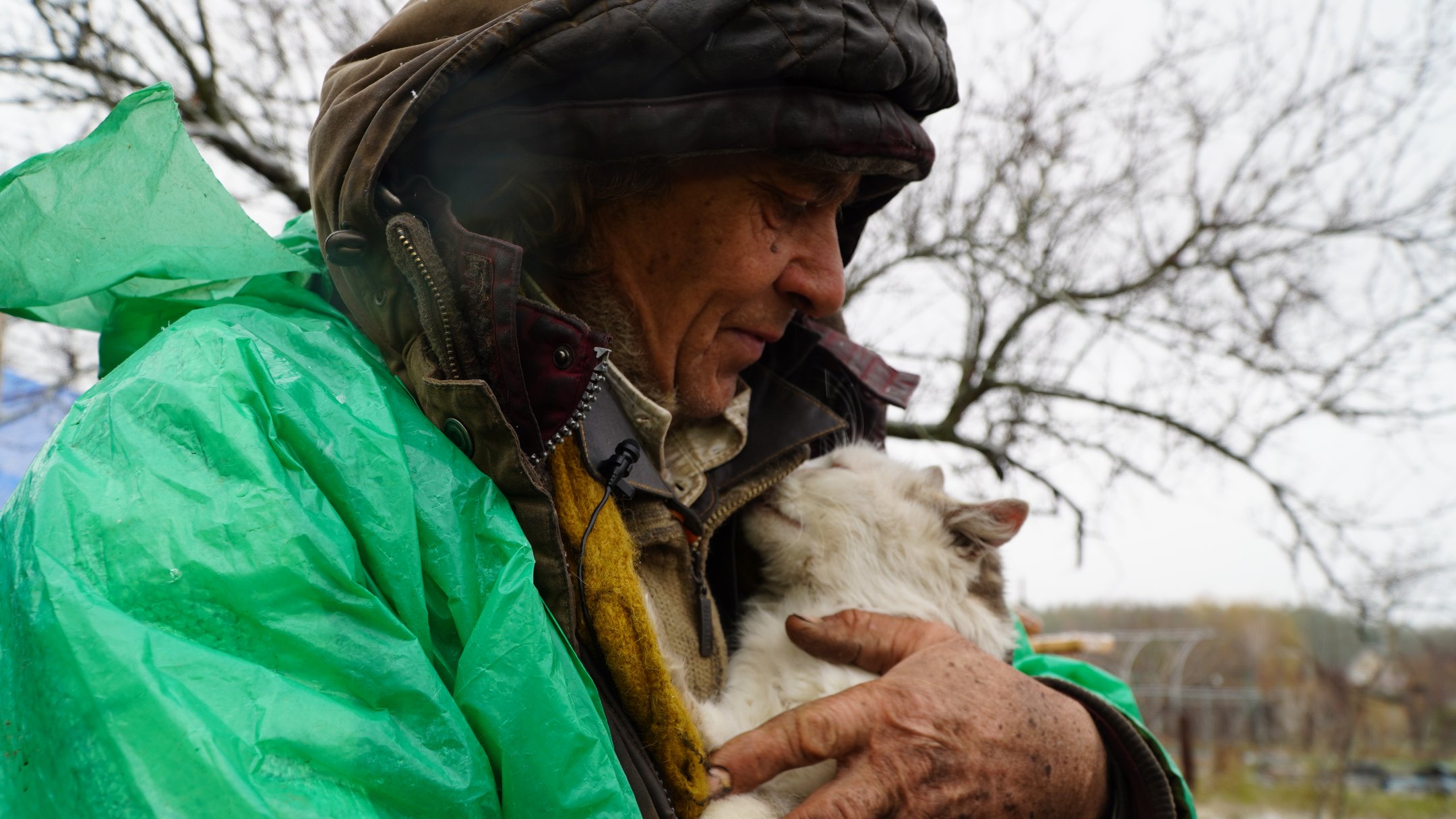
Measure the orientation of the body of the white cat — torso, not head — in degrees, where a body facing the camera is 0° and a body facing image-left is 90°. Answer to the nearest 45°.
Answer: approximately 90°

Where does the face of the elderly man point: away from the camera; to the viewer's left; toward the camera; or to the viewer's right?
to the viewer's right
